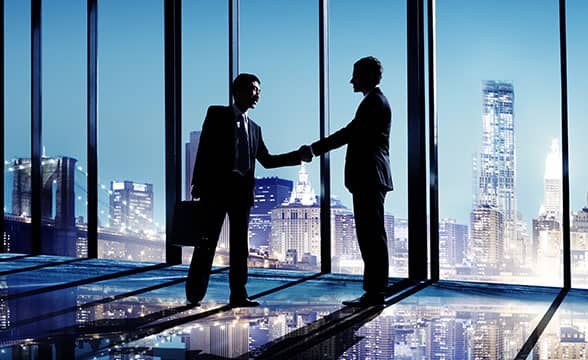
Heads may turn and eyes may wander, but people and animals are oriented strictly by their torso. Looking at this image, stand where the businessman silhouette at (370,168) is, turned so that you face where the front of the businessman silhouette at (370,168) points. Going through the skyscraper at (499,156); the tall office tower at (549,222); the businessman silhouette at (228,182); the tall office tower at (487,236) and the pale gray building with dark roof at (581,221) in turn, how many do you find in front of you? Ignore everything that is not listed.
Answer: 1

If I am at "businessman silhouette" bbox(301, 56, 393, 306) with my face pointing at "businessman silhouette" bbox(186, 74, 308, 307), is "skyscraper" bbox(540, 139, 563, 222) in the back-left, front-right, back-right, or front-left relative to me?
back-right

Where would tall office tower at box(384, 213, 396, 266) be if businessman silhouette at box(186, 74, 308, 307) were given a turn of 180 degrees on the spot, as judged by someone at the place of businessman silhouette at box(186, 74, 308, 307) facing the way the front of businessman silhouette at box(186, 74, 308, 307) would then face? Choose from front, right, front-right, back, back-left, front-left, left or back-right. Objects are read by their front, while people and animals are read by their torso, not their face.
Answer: right

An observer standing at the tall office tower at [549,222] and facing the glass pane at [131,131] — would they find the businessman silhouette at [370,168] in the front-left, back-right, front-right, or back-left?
front-left

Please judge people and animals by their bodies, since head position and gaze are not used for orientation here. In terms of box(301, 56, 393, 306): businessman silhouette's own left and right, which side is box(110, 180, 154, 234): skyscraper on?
on its right

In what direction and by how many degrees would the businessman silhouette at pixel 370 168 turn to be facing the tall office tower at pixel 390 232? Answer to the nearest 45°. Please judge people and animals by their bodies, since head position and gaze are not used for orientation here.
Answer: approximately 90° to its right

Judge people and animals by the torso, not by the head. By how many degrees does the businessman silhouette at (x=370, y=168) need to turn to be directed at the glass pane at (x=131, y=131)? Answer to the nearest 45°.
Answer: approximately 45° to its right

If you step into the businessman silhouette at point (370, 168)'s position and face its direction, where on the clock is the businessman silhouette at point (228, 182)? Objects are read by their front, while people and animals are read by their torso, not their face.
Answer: the businessman silhouette at point (228, 182) is roughly at 12 o'clock from the businessman silhouette at point (370, 168).

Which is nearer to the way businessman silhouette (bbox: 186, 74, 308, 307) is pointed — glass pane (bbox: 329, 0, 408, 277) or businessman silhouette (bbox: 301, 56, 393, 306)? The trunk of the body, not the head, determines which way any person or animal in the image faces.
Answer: the businessman silhouette

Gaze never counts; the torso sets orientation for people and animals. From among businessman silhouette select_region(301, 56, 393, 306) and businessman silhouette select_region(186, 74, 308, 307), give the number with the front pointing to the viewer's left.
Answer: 1

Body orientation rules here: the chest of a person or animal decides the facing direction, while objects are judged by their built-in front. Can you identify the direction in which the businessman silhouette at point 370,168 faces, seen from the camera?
facing to the left of the viewer

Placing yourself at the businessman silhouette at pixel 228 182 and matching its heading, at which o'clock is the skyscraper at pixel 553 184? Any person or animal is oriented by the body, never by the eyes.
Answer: The skyscraper is roughly at 10 o'clock from the businessman silhouette.

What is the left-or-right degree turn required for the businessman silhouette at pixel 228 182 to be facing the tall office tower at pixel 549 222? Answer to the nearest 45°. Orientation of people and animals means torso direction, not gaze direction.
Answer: approximately 45° to its left
